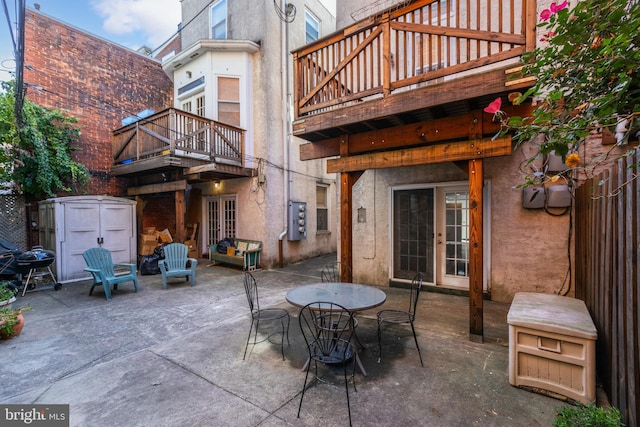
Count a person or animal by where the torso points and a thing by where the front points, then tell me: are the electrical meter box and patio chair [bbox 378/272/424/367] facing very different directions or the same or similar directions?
very different directions

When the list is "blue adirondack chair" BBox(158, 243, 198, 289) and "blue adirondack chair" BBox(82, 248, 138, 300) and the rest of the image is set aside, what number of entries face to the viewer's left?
0

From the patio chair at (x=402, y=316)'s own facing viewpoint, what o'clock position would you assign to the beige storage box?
The beige storage box is roughly at 7 o'clock from the patio chair.

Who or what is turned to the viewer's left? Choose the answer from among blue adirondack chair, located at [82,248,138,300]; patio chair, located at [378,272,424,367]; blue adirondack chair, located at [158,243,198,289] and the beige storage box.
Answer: the patio chair

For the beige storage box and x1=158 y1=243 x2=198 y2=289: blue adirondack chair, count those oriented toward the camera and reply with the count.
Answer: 2

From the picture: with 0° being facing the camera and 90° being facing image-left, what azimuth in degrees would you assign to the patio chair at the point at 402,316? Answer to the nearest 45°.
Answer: approximately 90°

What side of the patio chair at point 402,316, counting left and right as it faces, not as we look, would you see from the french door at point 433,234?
right

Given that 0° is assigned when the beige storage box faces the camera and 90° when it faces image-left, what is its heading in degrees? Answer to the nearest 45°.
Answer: approximately 0°

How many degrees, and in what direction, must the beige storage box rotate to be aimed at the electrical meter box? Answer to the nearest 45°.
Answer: approximately 135° to its right

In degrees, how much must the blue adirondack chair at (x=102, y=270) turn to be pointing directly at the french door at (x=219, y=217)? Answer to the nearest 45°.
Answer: approximately 90° to its left
